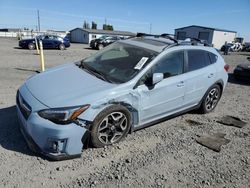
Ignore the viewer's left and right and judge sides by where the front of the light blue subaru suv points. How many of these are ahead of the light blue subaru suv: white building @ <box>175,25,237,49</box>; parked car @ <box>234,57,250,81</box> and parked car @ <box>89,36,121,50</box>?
0

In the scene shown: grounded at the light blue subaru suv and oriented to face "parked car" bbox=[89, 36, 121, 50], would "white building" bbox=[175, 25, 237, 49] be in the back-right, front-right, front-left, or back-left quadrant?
front-right

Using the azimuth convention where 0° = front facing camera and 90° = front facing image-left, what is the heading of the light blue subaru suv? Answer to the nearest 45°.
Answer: approximately 45°

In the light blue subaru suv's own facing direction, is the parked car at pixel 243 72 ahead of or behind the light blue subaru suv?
behind

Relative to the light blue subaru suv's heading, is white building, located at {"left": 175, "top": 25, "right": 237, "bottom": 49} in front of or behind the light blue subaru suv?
behind

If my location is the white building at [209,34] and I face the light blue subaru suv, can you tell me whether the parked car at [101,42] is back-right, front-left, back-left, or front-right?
front-right

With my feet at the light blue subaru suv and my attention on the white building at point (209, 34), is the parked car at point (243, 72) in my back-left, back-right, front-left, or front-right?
front-right

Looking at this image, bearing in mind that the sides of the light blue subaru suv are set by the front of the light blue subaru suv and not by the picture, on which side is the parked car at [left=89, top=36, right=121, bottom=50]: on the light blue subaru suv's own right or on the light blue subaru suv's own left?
on the light blue subaru suv's own right

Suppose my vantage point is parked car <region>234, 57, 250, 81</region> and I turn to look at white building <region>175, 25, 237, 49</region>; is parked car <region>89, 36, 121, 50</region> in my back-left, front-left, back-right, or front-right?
front-left
